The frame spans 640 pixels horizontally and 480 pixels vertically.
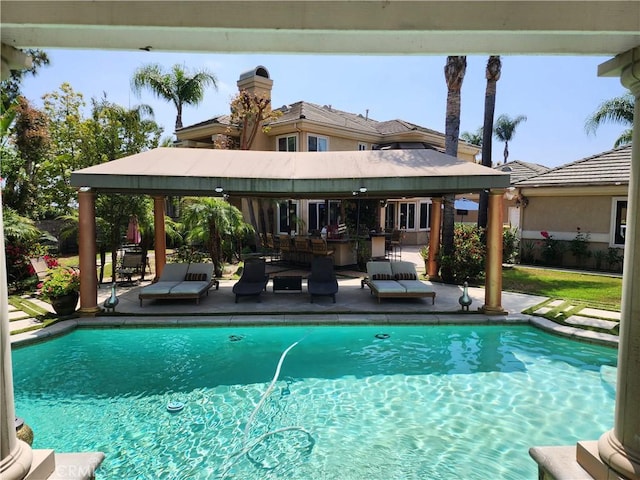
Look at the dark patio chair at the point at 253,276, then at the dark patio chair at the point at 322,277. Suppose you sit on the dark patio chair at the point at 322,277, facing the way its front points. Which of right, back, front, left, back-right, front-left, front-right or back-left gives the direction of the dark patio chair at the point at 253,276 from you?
right

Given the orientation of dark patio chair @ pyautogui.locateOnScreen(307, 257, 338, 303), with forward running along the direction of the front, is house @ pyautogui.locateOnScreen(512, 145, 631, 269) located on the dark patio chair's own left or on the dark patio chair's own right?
on the dark patio chair's own left

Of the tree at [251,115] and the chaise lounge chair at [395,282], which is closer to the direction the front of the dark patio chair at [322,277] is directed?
the chaise lounge chair

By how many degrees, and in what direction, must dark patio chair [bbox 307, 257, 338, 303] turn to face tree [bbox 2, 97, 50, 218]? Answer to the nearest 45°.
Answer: approximately 135° to its right

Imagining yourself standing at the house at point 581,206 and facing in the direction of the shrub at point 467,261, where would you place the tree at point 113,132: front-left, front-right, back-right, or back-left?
front-right

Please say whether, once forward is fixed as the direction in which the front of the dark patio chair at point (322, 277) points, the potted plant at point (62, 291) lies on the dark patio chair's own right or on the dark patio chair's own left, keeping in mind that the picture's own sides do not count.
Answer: on the dark patio chair's own right

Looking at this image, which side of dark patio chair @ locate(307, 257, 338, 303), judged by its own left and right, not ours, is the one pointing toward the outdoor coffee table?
right

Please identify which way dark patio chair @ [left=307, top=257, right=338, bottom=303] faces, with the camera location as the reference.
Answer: facing the viewer

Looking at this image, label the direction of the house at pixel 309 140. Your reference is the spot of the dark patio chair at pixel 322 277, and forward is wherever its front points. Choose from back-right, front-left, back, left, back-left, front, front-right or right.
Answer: back

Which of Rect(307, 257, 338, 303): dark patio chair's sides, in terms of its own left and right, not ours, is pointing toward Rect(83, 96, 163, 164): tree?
right

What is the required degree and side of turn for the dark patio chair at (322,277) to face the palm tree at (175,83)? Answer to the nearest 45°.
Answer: approximately 135° to its right

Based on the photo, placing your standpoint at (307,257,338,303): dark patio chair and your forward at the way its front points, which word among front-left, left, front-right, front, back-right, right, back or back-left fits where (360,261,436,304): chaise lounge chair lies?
left

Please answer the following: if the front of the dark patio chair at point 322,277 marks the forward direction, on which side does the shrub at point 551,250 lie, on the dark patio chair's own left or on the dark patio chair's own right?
on the dark patio chair's own left

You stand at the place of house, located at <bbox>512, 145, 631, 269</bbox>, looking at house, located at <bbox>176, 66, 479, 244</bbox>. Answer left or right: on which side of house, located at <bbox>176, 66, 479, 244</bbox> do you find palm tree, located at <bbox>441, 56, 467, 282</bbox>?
left

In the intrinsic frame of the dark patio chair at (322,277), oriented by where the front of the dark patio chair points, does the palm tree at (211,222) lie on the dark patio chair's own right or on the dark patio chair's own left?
on the dark patio chair's own right

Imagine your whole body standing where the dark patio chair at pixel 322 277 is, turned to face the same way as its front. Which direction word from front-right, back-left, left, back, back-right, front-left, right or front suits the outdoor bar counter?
back
